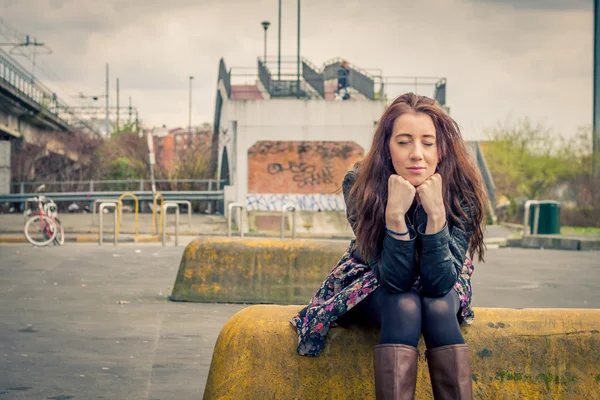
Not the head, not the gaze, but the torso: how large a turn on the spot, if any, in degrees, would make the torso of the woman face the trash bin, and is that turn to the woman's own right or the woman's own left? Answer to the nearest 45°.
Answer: approximately 180°

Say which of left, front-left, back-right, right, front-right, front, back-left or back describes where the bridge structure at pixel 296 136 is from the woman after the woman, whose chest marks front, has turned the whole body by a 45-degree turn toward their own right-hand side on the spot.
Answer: back-right

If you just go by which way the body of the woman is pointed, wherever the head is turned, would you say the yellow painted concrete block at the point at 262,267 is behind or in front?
behind

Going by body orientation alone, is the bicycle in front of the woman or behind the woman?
behind

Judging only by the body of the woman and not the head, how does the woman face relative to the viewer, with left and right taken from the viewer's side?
facing the viewer

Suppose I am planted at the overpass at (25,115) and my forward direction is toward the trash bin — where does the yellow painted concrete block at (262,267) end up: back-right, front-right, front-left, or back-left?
front-right

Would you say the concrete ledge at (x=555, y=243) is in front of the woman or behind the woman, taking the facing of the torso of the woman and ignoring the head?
behind

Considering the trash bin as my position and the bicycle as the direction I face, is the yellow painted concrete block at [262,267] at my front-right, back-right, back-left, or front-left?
front-left

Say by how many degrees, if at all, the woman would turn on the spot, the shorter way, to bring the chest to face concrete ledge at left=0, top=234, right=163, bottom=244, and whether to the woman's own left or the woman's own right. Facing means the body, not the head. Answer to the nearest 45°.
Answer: approximately 135° to the woman's own right
